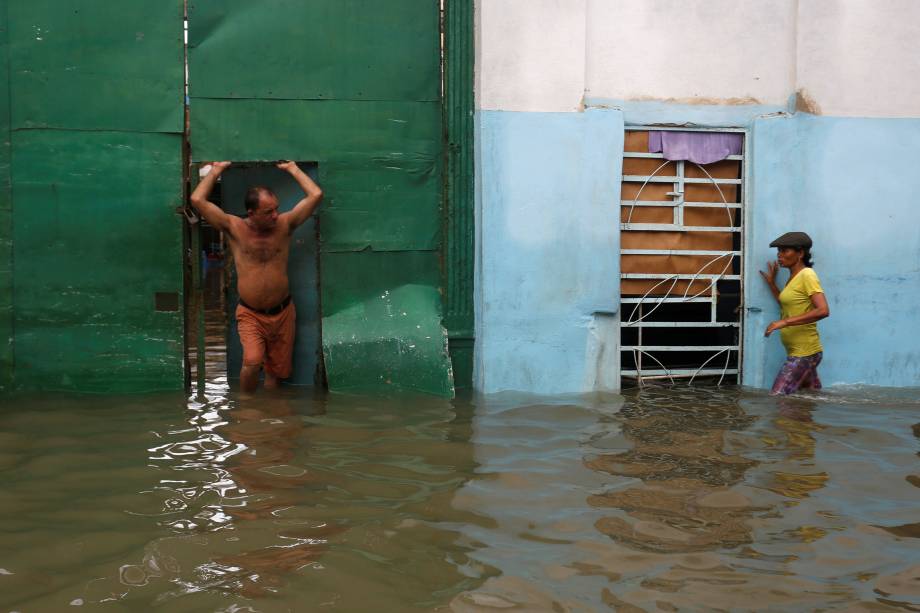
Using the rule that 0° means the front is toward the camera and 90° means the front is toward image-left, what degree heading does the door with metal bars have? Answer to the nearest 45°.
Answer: approximately 0°

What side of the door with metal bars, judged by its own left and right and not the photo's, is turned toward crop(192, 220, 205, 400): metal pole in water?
right

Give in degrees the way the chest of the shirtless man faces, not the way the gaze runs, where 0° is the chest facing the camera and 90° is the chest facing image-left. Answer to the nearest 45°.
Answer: approximately 0°

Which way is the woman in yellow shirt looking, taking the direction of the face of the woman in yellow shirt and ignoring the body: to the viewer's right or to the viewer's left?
to the viewer's left

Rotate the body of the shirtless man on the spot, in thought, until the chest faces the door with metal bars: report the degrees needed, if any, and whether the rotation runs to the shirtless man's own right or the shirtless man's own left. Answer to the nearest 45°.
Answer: approximately 90° to the shirtless man's own left

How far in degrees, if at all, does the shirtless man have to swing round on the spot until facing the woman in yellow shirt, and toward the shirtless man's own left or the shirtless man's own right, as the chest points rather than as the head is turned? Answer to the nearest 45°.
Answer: approximately 90° to the shirtless man's own left

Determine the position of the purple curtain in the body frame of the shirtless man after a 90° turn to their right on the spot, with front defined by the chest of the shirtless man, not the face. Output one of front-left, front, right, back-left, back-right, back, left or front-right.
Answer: back

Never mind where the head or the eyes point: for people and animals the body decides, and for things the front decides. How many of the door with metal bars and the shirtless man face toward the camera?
2
